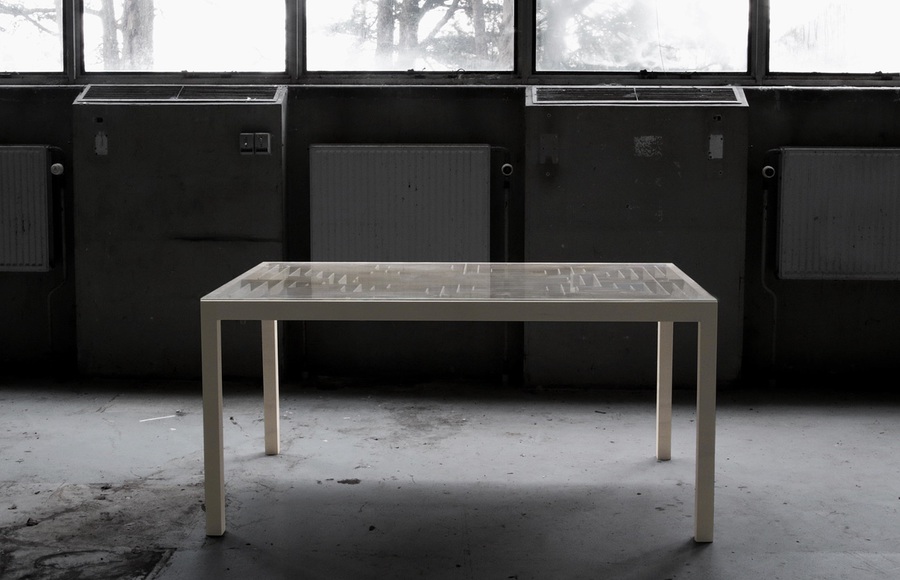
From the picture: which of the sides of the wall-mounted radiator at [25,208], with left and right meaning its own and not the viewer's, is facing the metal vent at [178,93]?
left

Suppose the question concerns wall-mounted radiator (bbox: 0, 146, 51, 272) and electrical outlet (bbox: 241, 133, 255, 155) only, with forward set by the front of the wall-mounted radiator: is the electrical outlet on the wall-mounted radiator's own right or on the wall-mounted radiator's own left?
on the wall-mounted radiator's own left

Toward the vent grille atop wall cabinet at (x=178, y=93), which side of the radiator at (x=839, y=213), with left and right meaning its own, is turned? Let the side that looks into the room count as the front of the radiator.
right

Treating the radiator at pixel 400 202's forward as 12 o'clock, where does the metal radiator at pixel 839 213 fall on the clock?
The metal radiator is roughly at 9 o'clock from the radiator at pixel 400 202.

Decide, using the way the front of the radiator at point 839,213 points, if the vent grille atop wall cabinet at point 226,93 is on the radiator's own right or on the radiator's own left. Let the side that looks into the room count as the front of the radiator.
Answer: on the radiator's own right

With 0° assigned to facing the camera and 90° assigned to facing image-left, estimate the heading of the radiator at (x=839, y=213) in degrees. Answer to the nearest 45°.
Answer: approximately 0°

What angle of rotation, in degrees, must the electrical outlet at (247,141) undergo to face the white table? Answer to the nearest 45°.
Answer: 0° — it already faces it

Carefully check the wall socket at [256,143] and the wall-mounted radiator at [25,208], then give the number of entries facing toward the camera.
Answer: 2
